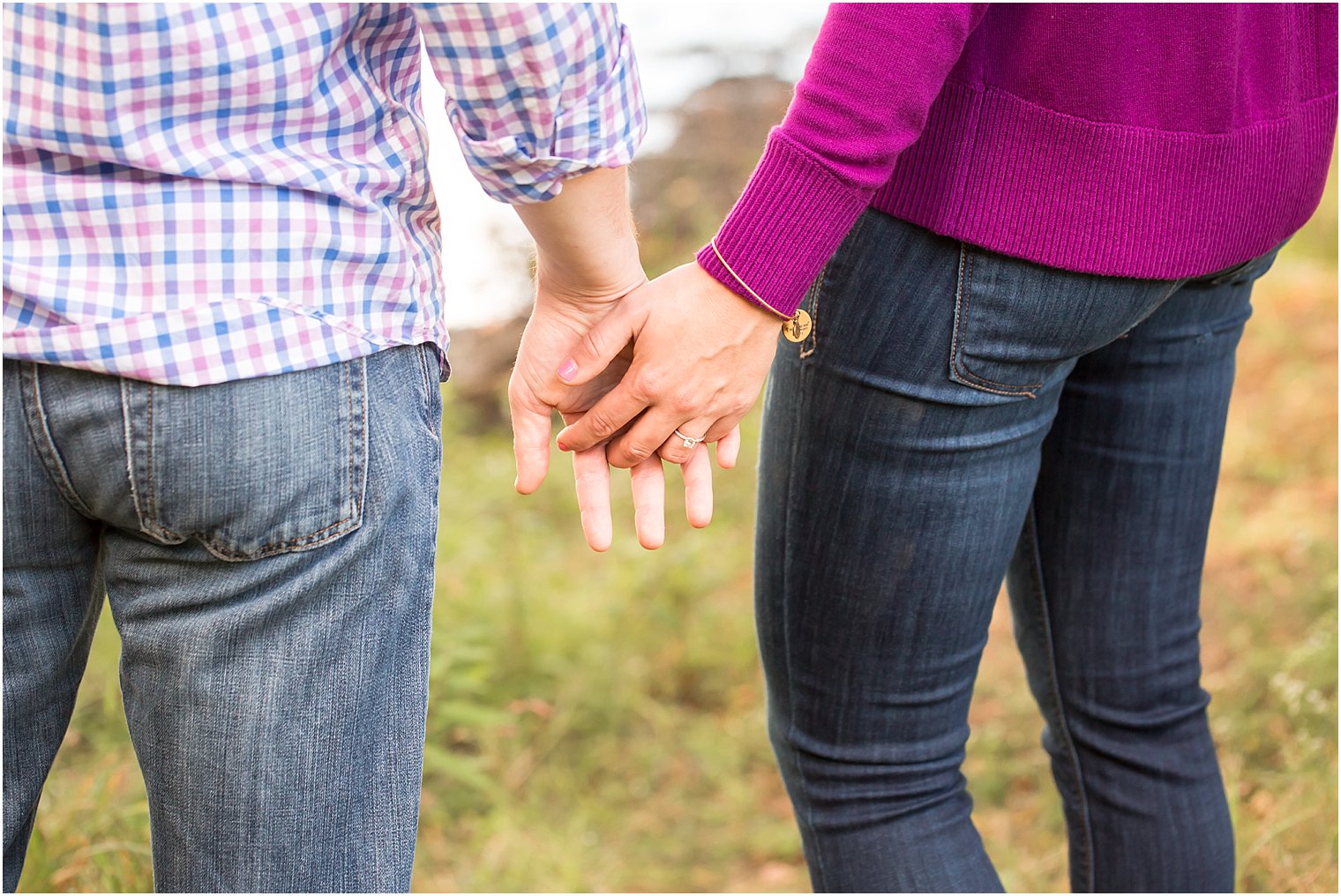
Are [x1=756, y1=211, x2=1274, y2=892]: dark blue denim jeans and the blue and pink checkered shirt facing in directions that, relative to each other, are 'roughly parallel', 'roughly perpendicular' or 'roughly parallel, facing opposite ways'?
roughly parallel

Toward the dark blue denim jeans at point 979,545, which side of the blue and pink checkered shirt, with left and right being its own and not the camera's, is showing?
right

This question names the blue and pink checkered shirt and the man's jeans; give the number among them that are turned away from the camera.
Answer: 2

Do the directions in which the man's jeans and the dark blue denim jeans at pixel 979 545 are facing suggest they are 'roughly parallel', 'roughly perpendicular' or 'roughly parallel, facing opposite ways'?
roughly parallel

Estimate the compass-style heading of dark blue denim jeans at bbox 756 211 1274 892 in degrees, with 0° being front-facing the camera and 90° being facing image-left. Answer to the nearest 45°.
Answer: approximately 135°

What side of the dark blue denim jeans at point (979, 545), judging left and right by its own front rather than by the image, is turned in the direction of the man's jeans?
left

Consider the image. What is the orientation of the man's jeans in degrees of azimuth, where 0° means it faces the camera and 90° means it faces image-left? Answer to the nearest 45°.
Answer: approximately 180°

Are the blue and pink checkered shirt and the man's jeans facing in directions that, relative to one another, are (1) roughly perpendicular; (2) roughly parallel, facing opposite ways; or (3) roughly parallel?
roughly parallel

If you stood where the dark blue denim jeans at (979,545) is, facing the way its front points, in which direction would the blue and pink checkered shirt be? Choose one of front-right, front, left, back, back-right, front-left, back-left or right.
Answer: left

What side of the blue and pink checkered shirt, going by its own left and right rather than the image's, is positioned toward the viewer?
back
